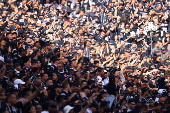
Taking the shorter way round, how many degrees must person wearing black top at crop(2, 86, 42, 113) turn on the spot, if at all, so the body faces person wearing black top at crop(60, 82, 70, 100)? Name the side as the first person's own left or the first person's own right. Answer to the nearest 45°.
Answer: approximately 90° to the first person's own left

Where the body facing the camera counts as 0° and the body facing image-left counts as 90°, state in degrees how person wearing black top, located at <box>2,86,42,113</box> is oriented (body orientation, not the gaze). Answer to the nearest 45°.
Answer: approximately 315°
